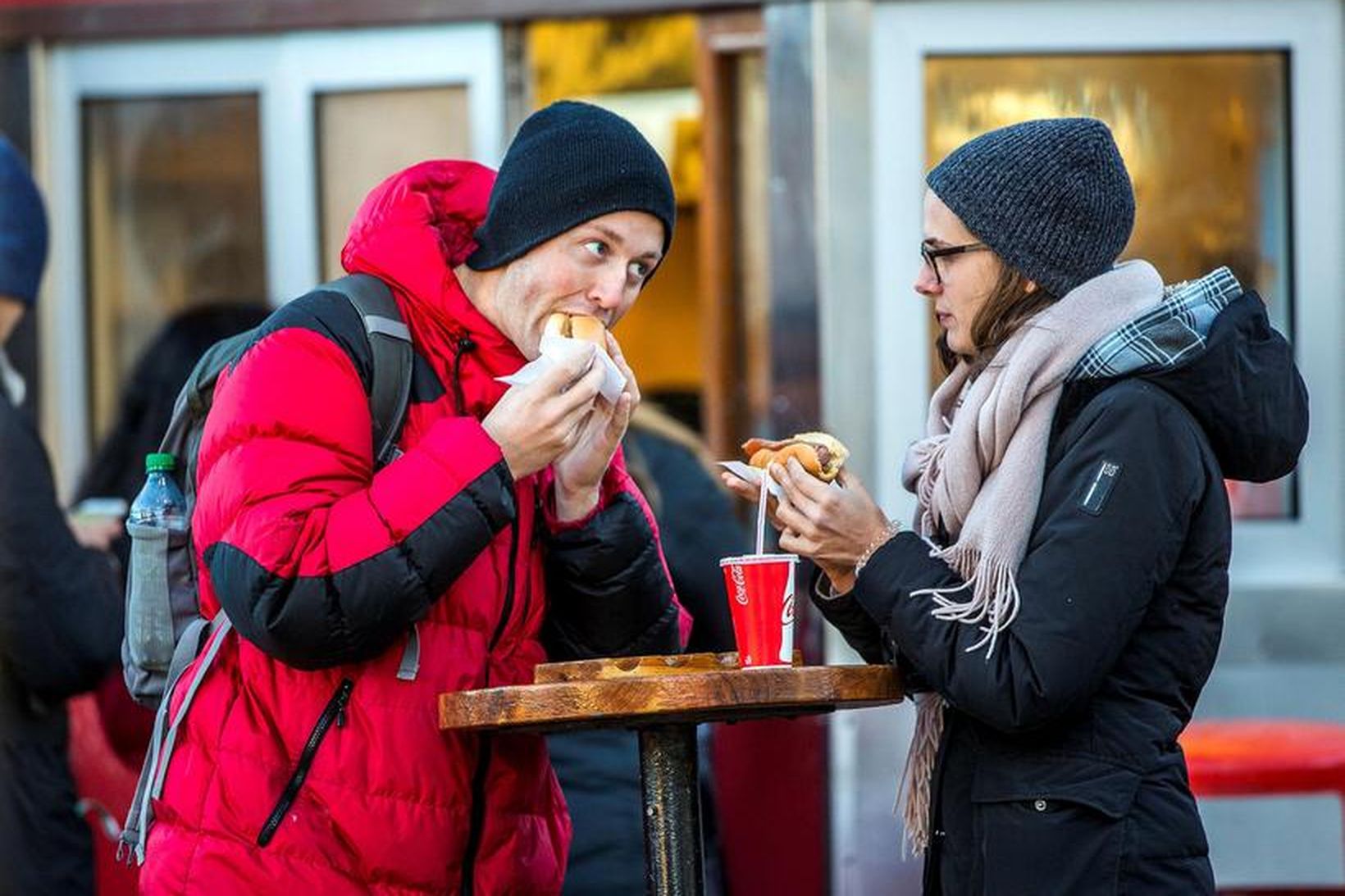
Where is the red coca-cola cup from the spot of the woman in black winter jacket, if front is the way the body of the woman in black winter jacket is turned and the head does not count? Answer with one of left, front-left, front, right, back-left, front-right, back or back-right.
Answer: front

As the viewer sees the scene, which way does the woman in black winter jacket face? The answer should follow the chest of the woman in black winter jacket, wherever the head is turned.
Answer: to the viewer's left

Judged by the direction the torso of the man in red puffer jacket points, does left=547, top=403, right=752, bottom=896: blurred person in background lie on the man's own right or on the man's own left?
on the man's own left

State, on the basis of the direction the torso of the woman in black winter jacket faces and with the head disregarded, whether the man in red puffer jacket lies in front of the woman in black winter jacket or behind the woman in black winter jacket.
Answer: in front

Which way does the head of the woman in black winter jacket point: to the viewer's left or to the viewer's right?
to the viewer's left

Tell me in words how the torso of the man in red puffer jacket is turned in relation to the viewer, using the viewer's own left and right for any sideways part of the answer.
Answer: facing the viewer and to the right of the viewer

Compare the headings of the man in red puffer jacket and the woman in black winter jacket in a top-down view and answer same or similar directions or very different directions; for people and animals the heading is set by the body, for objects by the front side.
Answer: very different directions

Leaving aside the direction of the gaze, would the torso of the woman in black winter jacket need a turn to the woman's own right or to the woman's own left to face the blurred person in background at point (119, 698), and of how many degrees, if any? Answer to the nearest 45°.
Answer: approximately 45° to the woman's own right

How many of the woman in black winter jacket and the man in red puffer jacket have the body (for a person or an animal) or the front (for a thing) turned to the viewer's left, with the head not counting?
1
